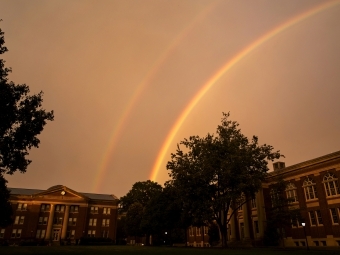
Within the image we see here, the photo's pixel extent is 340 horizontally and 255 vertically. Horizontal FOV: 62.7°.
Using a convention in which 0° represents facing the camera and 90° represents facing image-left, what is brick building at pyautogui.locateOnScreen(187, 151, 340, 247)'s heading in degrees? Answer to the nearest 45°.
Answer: approximately 45°

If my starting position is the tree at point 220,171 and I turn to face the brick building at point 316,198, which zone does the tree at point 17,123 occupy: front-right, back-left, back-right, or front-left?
back-right

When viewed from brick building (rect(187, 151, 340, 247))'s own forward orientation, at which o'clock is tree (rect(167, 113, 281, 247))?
The tree is roughly at 12 o'clock from the brick building.

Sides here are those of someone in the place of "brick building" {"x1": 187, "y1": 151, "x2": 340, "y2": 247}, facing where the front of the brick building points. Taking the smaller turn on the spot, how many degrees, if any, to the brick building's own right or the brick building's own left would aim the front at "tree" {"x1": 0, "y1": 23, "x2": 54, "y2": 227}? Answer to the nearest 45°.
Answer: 0° — it already faces it
